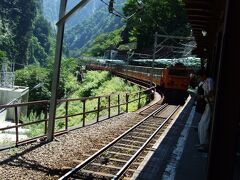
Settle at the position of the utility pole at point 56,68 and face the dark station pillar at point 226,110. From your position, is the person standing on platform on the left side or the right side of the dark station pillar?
left

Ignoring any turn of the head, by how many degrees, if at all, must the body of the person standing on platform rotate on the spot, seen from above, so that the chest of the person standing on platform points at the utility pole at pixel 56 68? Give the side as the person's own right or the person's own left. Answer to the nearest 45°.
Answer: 0° — they already face it

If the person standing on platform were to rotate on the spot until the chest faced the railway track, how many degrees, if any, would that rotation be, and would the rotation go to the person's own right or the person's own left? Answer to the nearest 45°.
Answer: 0° — they already face it

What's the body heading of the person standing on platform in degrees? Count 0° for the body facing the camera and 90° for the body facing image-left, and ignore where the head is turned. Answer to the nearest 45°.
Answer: approximately 90°

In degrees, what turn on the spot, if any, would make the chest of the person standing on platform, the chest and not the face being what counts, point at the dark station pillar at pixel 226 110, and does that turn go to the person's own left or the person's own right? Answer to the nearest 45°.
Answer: approximately 90° to the person's own left

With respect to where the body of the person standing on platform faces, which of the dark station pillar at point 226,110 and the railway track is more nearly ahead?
the railway track
